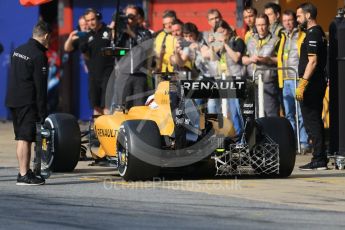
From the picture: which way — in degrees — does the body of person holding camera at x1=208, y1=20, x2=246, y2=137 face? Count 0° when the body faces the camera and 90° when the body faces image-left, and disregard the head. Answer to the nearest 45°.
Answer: approximately 45°

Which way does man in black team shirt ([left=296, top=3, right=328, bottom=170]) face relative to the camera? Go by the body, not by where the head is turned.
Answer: to the viewer's left

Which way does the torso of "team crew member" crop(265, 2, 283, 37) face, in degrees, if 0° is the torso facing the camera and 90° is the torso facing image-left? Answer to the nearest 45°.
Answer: approximately 45°

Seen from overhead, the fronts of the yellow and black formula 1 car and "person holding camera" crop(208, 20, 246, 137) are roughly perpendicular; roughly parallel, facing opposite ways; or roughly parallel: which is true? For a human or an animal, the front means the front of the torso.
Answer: roughly perpendicular

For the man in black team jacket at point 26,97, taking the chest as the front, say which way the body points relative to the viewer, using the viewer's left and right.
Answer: facing away from the viewer and to the right of the viewer

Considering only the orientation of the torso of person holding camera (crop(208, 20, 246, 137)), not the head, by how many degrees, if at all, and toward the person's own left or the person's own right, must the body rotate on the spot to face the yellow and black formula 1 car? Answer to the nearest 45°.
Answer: approximately 45° to the person's own left

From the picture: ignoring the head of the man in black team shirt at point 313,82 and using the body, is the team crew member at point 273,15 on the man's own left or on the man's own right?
on the man's own right
